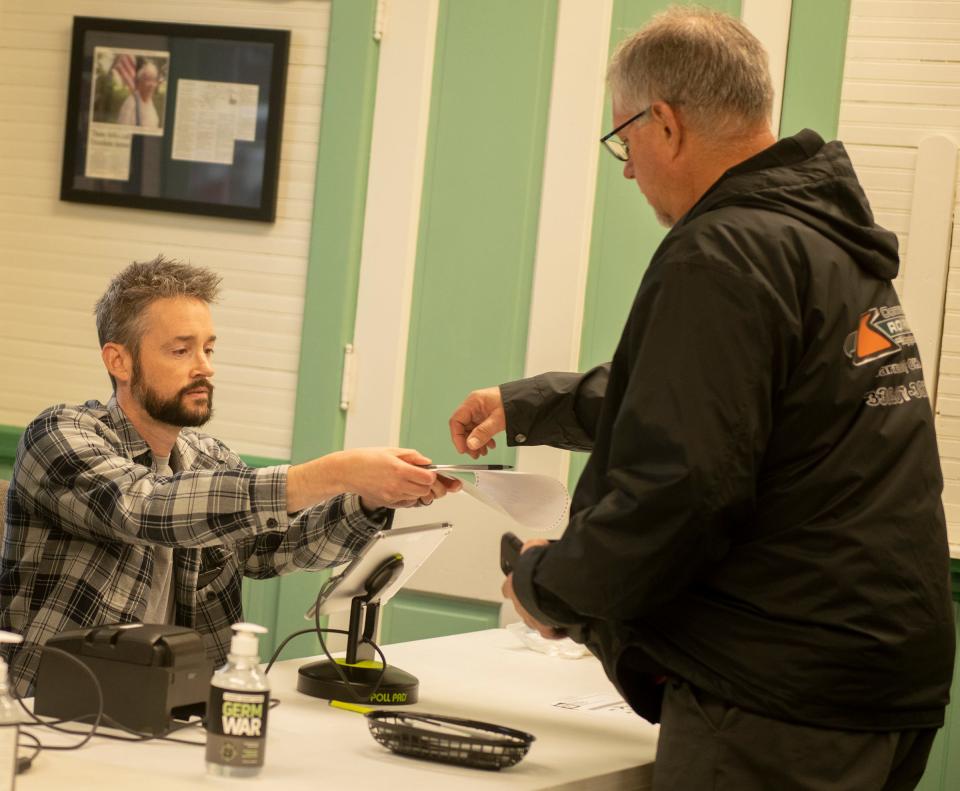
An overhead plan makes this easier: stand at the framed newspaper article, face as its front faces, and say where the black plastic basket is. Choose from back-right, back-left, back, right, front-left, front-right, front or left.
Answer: front

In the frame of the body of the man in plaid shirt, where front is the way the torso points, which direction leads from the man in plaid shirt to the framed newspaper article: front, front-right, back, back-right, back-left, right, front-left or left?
back-left

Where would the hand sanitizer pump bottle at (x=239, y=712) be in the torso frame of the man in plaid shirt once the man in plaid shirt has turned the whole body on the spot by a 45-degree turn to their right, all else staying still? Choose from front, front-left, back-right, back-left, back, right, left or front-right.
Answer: front

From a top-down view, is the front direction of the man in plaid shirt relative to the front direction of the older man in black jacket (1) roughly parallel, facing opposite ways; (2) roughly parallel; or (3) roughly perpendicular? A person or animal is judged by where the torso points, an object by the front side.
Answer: roughly parallel, facing opposite ways

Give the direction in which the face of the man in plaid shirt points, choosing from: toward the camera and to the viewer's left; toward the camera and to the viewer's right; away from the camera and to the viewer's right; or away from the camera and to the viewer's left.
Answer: toward the camera and to the viewer's right

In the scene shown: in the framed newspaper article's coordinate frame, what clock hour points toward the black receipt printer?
The black receipt printer is roughly at 12 o'clock from the framed newspaper article.

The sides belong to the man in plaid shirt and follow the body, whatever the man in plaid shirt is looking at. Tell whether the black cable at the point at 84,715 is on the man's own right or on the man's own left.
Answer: on the man's own right

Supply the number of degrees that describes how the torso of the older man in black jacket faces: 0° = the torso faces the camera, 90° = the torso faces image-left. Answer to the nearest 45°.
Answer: approximately 135°

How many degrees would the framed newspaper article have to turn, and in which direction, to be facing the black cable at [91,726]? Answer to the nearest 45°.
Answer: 0° — it already faces it

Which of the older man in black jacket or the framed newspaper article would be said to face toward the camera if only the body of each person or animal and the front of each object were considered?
the framed newspaper article

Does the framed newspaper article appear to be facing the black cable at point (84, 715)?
yes

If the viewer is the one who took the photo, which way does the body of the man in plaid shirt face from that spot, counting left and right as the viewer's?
facing the viewer and to the right of the viewer

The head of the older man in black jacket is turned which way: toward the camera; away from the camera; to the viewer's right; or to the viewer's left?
to the viewer's left

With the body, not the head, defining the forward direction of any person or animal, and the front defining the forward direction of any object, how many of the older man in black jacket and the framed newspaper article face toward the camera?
1

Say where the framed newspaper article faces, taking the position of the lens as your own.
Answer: facing the viewer

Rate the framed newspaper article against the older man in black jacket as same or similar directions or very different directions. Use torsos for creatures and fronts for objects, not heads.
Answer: very different directions
